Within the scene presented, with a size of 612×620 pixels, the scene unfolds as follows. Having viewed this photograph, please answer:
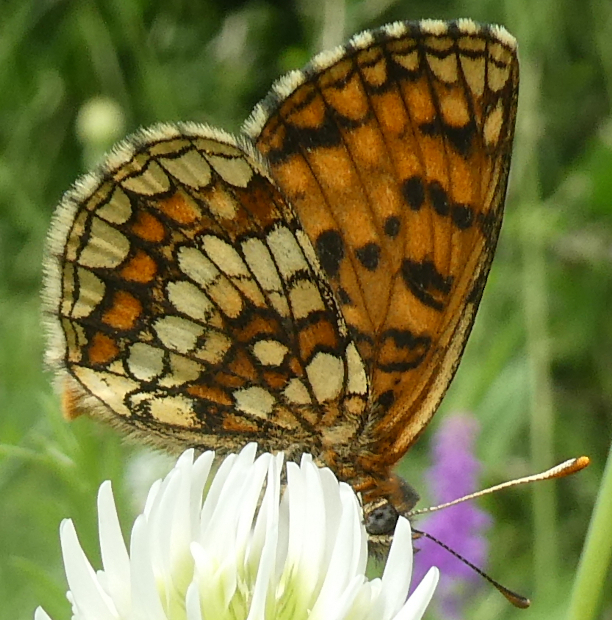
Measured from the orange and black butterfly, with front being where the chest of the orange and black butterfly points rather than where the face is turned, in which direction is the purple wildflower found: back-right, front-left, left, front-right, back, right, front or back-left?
front-left

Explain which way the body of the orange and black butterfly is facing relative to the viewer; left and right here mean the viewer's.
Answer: facing to the right of the viewer
